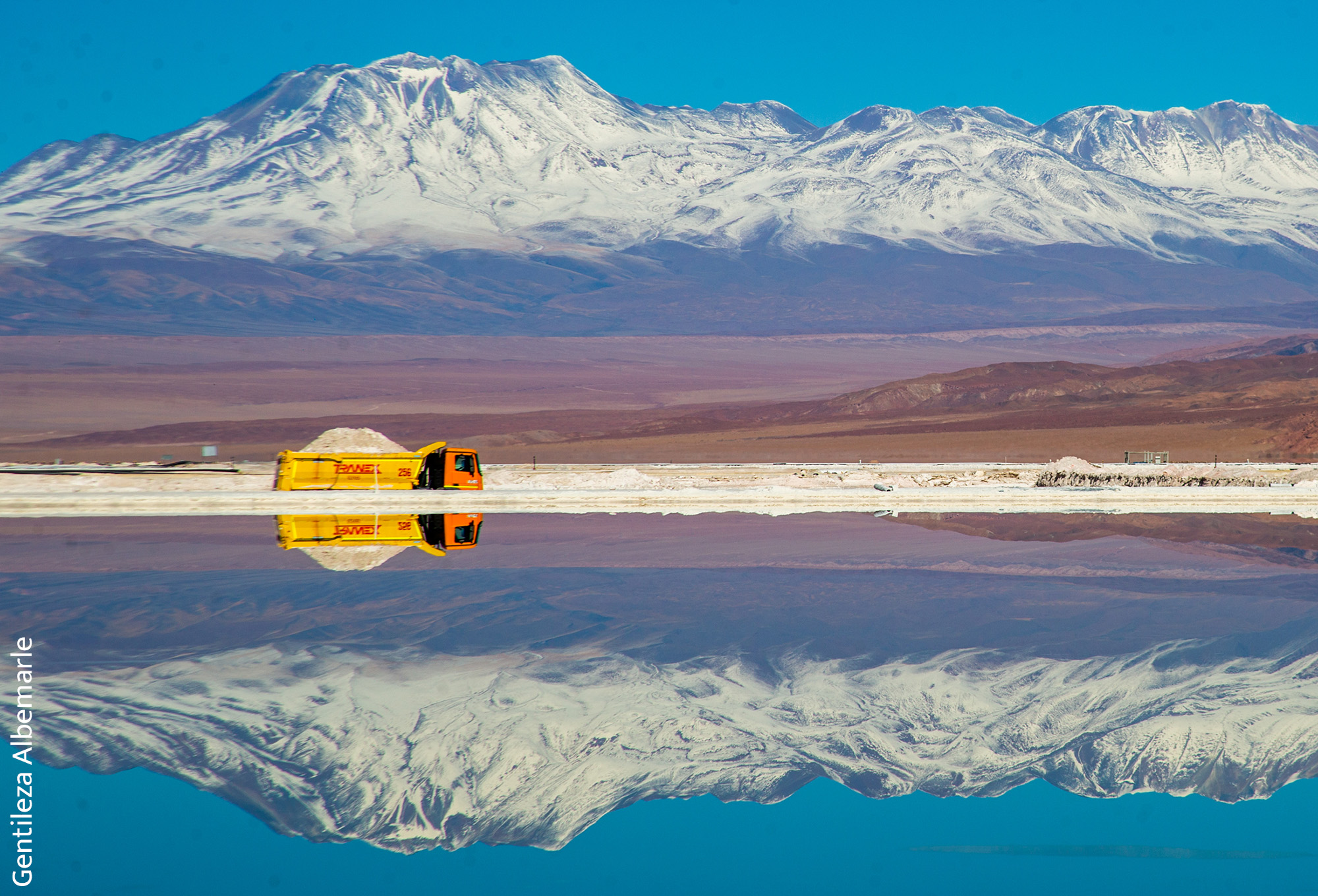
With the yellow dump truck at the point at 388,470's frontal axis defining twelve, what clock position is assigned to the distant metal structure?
The distant metal structure is roughly at 11 o'clock from the yellow dump truck.

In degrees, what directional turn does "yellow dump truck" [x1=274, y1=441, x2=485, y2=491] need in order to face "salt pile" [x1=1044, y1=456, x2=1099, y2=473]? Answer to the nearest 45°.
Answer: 0° — it already faces it

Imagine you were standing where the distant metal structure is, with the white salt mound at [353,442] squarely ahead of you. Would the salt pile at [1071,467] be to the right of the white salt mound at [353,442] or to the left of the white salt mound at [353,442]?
left

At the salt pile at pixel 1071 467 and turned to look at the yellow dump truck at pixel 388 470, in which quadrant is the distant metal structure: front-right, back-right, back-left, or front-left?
back-right

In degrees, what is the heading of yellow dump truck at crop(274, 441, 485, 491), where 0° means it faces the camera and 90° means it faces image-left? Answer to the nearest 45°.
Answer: approximately 270°
